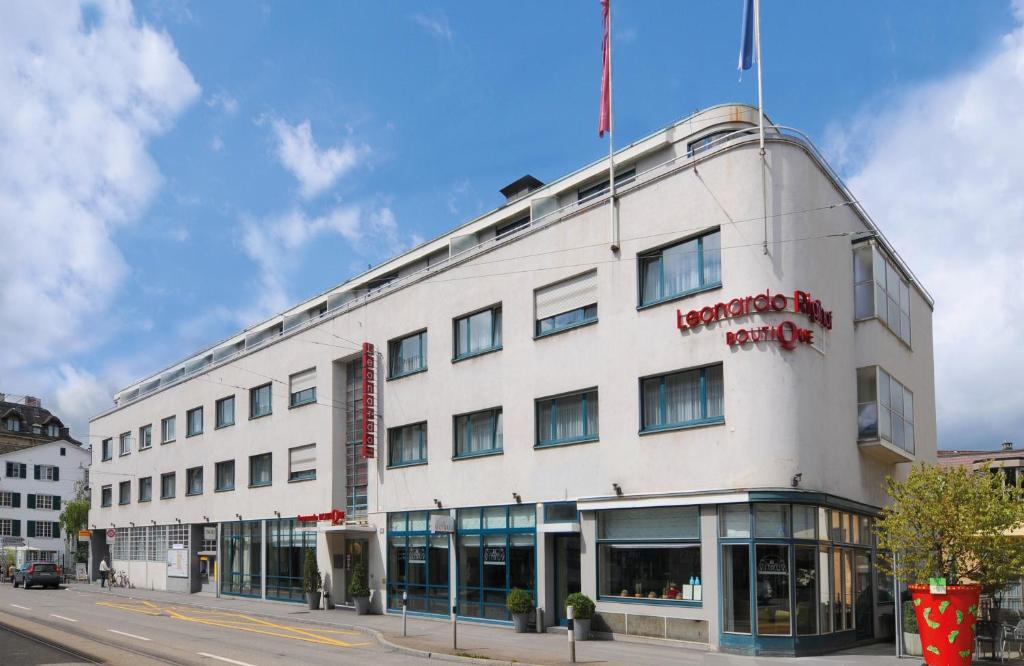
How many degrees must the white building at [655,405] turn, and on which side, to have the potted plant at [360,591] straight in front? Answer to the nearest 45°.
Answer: approximately 90° to its right

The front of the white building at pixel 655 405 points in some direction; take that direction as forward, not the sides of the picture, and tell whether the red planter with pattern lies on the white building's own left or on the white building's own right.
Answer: on the white building's own left

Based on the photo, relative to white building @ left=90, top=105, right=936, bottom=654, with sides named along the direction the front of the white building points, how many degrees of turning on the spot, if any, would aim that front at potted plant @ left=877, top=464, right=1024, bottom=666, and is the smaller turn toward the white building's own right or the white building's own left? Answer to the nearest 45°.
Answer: approximately 90° to the white building's own left

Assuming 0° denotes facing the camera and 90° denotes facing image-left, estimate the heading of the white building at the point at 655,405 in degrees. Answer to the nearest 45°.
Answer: approximately 45°

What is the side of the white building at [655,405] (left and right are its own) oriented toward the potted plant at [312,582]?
front
